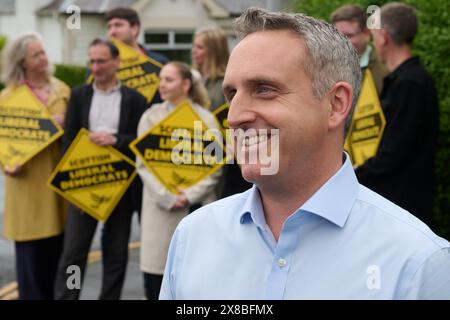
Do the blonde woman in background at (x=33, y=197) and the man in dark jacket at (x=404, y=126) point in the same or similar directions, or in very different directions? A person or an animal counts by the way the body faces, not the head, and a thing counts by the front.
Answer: very different directions

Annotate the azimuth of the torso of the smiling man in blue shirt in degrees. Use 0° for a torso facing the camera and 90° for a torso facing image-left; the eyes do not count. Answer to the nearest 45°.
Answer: approximately 45°

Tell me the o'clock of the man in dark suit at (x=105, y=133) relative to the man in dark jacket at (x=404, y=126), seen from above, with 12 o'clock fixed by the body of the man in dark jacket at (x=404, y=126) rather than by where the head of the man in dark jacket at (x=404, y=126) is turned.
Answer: the man in dark suit at (x=105, y=133) is roughly at 11 o'clock from the man in dark jacket at (x=404, y=126).

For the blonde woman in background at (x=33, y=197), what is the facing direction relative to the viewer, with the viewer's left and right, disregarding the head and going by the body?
facing the viewer and to the right of the viewer

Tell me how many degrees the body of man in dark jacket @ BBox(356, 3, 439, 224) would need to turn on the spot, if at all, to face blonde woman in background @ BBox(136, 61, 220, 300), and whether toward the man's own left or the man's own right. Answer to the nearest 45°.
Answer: approximately 45° to the man's own left

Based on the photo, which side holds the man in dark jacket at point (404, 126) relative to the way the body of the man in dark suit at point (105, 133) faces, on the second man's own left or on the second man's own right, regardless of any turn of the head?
on the second man's own left

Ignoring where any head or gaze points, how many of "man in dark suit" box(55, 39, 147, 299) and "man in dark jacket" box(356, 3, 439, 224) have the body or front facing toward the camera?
1

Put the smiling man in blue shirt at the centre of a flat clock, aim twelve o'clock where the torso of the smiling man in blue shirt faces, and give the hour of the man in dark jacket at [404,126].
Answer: The man in dark jacket is roughly at 5 o'clock from the smiling man in blue shirt.

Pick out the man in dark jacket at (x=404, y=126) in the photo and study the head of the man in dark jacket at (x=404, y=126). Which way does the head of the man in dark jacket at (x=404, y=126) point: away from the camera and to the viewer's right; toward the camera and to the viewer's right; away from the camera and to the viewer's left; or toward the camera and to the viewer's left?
away from the camera and to the viewer's left
